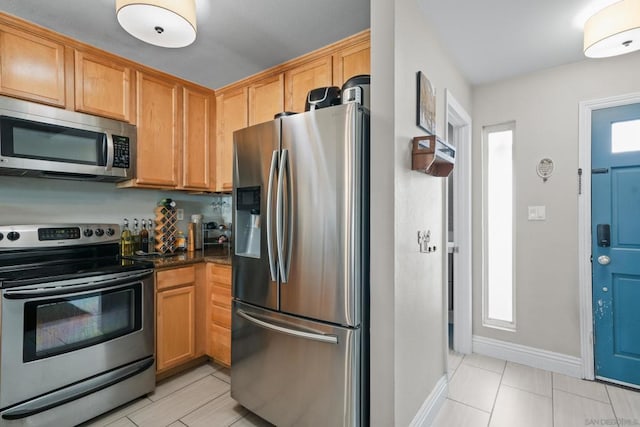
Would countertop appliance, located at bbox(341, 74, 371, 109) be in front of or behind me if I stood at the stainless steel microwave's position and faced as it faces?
in front

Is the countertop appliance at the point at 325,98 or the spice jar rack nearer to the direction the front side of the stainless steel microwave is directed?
the countertop appliance

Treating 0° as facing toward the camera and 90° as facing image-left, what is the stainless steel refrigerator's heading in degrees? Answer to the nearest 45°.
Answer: approximately 45°

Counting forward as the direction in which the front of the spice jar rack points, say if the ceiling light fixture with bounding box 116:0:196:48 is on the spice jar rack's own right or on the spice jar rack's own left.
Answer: on the spice jar rack's own right

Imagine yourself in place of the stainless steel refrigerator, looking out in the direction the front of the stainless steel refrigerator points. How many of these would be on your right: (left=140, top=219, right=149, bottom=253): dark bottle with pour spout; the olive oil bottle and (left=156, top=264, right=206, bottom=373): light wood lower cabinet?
3

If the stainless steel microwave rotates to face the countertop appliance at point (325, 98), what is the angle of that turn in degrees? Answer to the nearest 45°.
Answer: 0° — it already faces it

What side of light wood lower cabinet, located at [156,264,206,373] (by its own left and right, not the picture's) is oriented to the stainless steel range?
right

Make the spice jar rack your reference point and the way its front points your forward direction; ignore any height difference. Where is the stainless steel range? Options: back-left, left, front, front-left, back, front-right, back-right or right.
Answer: right

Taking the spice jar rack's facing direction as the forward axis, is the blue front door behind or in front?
in front
